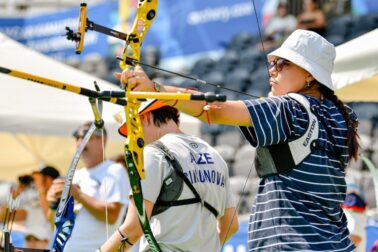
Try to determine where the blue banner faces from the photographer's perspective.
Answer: facing the viewer

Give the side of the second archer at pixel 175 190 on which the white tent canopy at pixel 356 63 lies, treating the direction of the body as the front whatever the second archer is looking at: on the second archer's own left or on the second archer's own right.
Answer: on the second archer's own right

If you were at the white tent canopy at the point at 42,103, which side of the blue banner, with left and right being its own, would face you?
front

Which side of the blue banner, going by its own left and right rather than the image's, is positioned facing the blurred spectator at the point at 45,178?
front

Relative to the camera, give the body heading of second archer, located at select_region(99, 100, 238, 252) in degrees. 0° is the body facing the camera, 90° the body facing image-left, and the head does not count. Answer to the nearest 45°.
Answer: approximately 135°

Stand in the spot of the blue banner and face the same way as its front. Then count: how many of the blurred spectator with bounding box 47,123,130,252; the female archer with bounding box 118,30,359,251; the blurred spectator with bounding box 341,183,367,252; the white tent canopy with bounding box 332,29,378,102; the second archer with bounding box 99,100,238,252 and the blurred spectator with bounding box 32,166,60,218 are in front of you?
6

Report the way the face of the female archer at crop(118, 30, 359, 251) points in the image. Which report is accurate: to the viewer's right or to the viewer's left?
to the viewer's left

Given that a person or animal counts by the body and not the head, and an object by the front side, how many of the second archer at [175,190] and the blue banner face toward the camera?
1

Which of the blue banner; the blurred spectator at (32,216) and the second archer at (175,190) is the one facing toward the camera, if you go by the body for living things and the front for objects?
the blue banner

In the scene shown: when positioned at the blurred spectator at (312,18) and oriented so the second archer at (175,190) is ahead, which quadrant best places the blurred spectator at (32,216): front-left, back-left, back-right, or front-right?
front-right

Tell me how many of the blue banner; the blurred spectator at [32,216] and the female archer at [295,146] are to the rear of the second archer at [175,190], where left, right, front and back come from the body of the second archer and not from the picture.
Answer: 1
